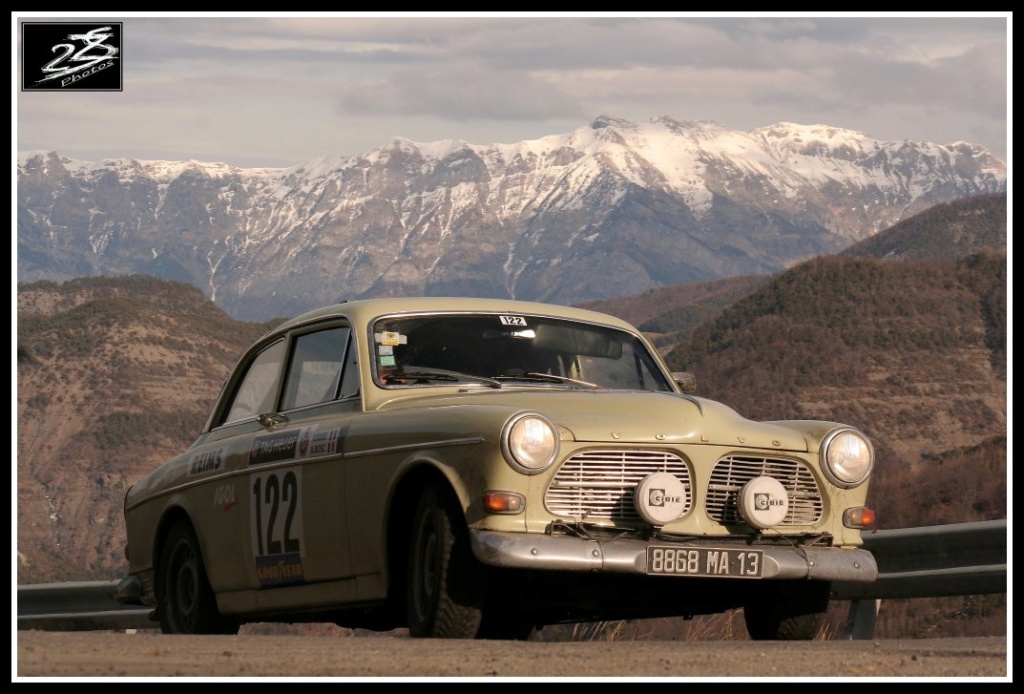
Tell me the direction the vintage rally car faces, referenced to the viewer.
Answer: facing the viewer and to the right of the viewer

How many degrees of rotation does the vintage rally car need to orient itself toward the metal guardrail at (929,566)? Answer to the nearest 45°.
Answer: approximately 90° to its left
